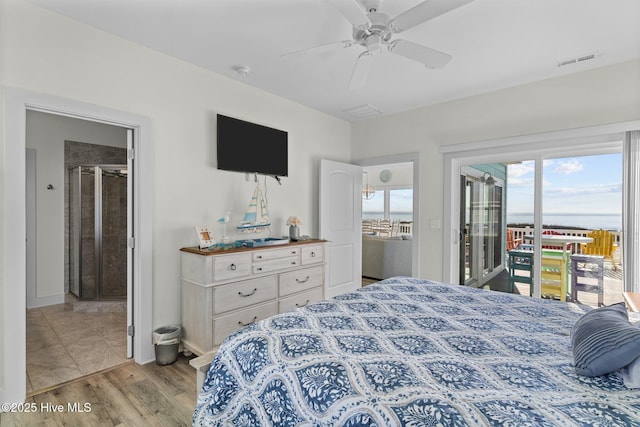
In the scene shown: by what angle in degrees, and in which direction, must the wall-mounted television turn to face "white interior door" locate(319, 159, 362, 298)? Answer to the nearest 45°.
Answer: approximately 90° to its left

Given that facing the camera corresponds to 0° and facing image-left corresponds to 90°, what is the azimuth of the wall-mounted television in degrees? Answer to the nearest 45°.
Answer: approximately 315°

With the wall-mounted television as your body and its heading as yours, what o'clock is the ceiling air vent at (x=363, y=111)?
The ceiling air vent is roughly at 10 o'clock from the wall-mounted television.

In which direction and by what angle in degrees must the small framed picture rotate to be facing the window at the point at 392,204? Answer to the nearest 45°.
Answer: approximately 90° to its left

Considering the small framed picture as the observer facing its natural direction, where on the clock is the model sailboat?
The model sailboat is roughly at 9 o'clock from the small framed picture.

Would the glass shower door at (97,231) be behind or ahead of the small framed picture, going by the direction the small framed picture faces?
behind

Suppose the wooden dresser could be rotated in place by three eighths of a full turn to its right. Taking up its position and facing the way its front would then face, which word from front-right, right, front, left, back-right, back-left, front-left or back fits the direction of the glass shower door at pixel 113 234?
front-right

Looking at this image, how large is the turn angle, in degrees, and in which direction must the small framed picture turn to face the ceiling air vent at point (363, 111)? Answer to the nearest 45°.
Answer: approximately 45° to its left

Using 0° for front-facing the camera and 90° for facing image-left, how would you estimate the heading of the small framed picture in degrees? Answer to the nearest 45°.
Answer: approximately 315°
